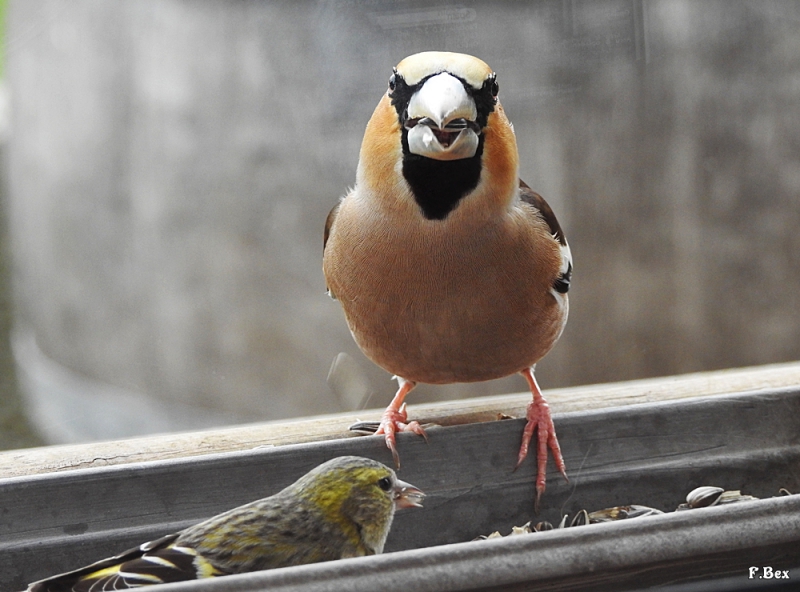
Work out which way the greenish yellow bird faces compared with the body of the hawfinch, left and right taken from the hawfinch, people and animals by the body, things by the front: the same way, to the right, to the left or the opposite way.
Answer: to the left

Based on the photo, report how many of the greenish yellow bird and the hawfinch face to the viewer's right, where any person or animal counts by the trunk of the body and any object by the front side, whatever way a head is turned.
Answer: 1

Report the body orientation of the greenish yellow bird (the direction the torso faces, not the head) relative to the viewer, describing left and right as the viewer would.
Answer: facing to the right of the viewer

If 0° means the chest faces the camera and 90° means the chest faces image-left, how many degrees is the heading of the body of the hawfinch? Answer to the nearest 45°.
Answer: approximately 0°
